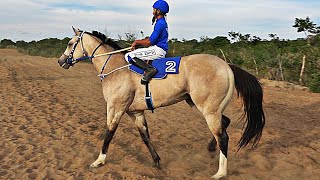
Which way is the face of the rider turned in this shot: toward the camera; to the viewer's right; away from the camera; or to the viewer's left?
to the viewer's left

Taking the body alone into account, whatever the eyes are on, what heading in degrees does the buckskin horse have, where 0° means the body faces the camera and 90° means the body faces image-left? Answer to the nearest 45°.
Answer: approximately 90°

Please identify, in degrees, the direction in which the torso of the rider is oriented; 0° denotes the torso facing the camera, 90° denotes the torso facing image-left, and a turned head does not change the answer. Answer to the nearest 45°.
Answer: approximately 90°
